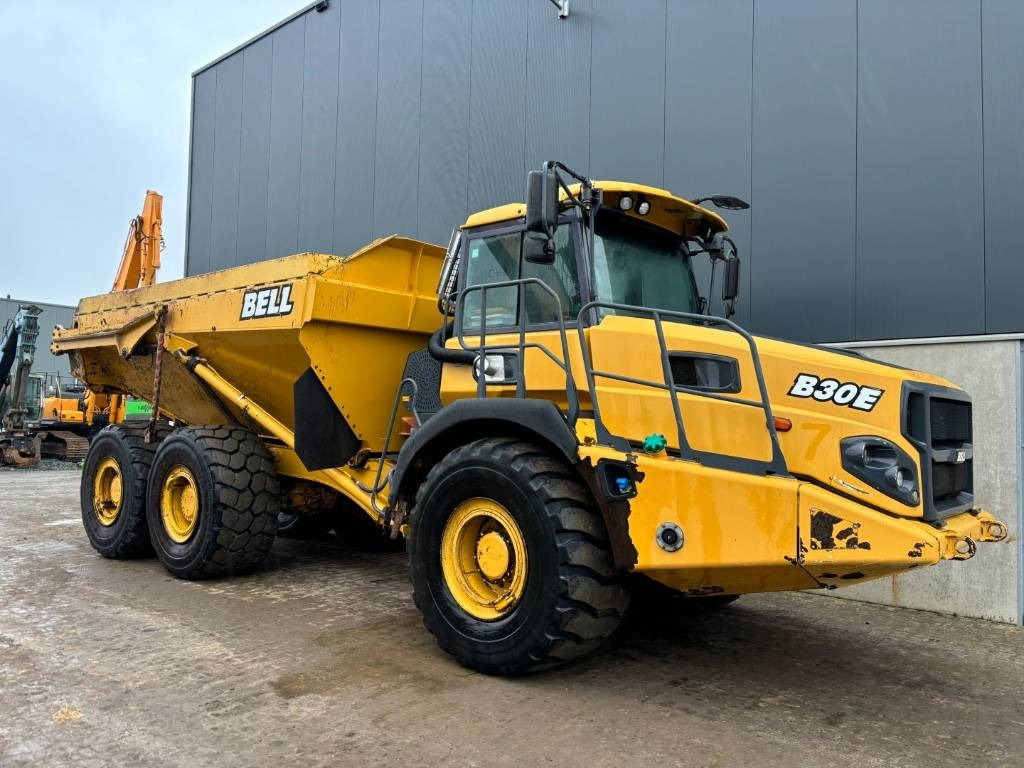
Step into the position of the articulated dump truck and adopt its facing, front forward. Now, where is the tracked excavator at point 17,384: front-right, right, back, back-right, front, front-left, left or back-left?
back

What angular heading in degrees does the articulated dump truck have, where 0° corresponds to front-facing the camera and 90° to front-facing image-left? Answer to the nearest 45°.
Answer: approximately 315°
